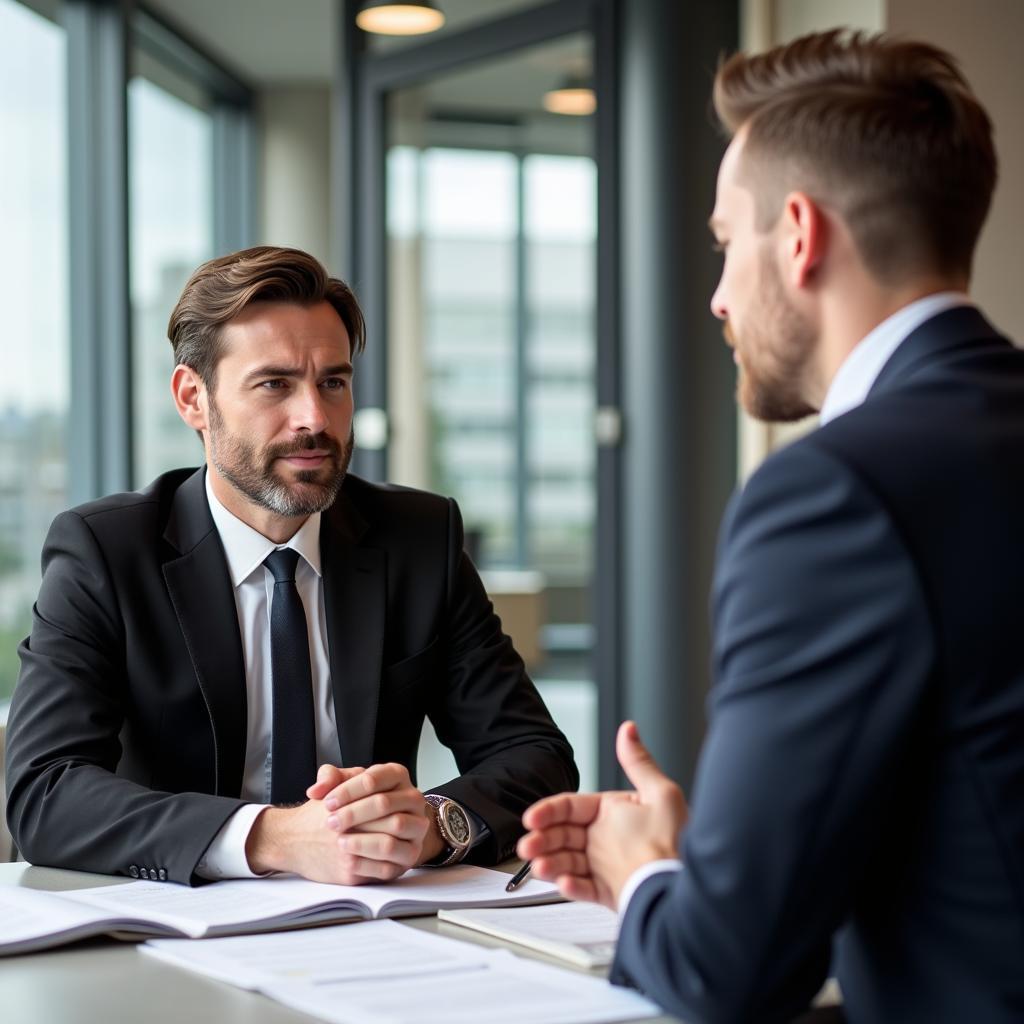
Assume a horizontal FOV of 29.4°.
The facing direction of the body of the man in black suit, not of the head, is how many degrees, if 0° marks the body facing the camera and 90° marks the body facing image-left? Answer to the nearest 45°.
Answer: approximately 315°

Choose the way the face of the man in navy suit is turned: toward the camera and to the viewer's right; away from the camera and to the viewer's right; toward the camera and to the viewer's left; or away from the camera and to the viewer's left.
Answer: away from the camera and to the viewer's left

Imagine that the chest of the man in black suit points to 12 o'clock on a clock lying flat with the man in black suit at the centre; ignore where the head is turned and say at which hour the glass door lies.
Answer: The glass door is roughly at 8 o'clock from the man in black suit.

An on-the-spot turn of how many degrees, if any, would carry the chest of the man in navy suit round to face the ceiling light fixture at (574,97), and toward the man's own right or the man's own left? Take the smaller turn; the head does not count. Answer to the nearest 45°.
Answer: approximately 45° to the man's own right

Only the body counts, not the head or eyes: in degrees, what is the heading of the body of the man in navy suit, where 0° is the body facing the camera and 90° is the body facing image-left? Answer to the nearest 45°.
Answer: approximately 135°

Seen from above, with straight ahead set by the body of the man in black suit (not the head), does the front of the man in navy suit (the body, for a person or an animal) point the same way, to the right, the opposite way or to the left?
the opposite way
